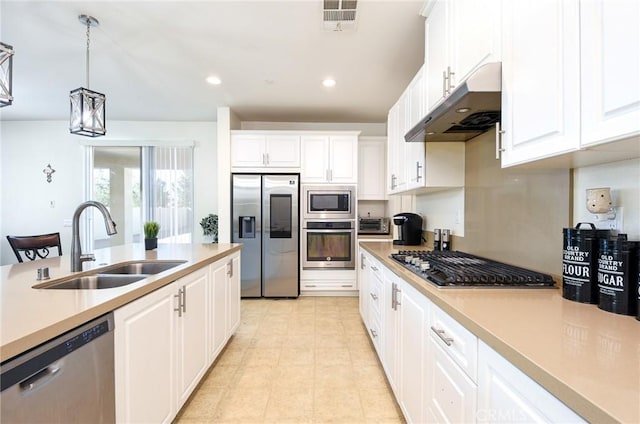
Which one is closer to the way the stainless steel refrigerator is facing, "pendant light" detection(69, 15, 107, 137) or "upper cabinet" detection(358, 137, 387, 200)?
the pendant light

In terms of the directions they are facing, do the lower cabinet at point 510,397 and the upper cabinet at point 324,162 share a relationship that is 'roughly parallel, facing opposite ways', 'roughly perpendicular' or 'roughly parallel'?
roughly perpendicular
